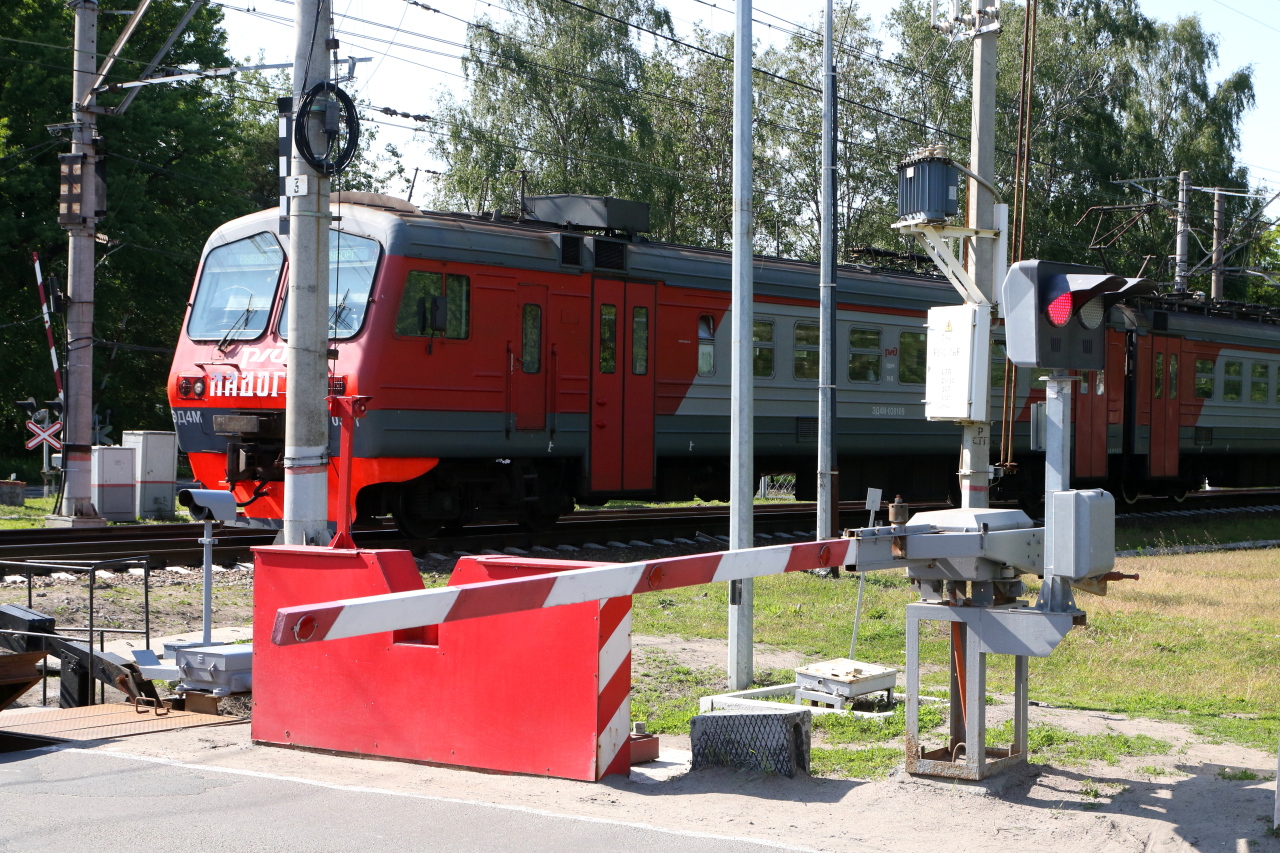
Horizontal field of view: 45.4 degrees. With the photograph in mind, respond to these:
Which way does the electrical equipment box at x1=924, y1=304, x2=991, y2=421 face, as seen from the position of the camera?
facing the viewer and to the left of the viewer

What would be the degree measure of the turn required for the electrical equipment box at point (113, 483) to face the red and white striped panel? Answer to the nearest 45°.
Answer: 0° — it already faces it

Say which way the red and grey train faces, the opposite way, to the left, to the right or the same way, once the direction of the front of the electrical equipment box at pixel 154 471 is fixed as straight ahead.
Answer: to the right

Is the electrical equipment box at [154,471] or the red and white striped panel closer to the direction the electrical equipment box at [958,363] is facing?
the red and white striped panel

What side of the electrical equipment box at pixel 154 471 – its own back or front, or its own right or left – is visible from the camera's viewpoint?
front

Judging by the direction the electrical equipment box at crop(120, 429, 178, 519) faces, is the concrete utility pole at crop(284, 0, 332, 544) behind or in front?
in front

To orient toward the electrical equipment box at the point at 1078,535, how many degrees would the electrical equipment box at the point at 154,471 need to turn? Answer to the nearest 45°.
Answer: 0° — it already faces it

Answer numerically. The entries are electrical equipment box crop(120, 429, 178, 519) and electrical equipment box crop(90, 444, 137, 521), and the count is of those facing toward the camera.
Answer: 2

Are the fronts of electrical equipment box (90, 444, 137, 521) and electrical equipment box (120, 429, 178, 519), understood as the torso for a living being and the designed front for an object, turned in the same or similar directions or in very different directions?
same or similar directions

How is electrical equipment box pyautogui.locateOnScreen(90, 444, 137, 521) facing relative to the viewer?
toward the camera

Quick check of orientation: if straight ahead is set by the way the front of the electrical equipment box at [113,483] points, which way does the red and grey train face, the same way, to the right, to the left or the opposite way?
to the right
